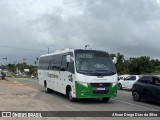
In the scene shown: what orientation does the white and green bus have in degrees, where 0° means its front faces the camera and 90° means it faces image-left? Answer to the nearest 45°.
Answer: approximately 315°
